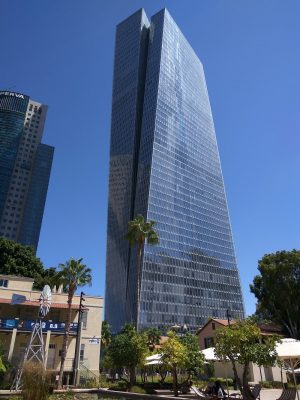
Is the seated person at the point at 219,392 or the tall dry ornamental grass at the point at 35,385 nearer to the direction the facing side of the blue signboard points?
the tall dry ornamental grass

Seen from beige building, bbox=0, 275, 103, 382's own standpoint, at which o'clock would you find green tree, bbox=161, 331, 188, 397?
The green tree is roughly at 11 o'clock from the beige building.

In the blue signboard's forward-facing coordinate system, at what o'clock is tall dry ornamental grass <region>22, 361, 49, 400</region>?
The tall dry ornamental grass is roughly at 12 o'clock from the blue signboard.

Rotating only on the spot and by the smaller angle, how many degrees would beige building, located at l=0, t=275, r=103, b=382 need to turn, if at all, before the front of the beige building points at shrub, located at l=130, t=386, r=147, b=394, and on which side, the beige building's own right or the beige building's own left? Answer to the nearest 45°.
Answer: approximately 45° to the beige building's own left

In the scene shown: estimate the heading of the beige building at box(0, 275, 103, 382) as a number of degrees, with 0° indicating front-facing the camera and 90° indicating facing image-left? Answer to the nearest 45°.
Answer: approximately 0°

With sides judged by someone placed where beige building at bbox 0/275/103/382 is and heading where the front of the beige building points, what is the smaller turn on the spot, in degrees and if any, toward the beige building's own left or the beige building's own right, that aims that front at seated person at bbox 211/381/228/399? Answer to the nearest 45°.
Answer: approximately 45° to the beige building's own left

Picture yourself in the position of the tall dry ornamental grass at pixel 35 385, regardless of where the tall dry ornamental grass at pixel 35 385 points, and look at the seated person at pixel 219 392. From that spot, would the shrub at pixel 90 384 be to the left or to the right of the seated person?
left

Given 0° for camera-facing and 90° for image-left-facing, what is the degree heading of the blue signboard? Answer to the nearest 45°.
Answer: approximately 0°

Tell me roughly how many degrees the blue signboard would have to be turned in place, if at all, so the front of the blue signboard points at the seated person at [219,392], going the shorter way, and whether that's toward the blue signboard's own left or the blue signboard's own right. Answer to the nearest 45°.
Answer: approximately 45° to the blue signboard's own left
